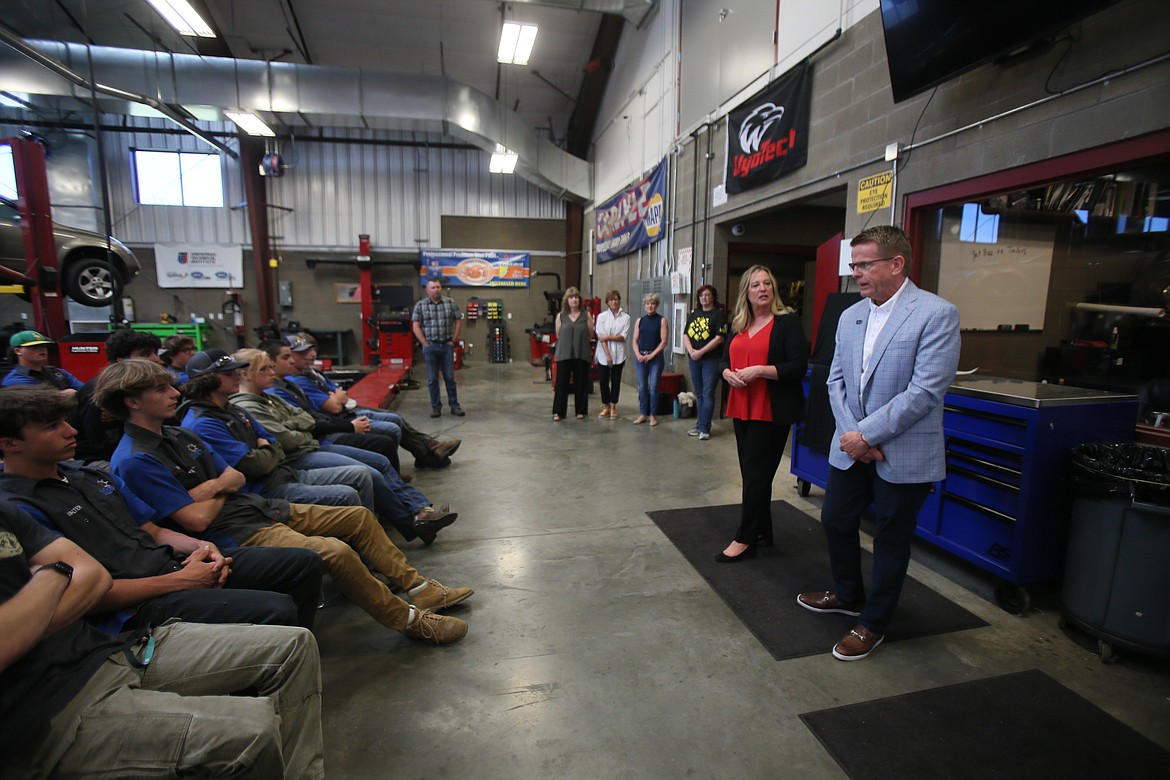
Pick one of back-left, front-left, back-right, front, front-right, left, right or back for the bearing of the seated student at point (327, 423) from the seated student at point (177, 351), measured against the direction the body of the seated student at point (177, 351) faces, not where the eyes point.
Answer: front-right

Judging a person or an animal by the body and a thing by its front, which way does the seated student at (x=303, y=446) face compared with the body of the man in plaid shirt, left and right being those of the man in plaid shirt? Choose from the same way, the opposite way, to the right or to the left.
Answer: to the left

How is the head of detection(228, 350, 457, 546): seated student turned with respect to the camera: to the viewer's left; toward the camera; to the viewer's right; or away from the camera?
to the viewer's right

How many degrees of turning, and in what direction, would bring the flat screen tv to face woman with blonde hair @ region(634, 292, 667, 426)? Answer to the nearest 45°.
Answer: approximately 90° to its right

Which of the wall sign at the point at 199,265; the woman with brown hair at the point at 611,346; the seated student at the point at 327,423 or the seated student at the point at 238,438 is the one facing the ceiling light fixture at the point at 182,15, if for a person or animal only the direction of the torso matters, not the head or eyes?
the wall sign

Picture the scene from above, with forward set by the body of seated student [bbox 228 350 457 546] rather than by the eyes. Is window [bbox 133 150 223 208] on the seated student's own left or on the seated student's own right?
on the seated student's own left

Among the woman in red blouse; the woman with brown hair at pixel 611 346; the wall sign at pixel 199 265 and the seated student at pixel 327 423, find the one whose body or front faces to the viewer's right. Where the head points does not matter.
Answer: the seated student

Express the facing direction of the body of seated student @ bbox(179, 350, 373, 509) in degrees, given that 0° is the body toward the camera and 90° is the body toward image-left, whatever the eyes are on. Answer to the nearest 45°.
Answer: approximately 270°

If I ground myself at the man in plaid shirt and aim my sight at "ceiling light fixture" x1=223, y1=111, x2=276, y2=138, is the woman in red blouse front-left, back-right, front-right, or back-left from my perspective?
back-left

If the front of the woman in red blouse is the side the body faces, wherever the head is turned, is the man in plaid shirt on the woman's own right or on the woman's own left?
on the woman's own right

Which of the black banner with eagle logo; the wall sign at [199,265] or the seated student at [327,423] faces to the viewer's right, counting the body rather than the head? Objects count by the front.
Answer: the seated student

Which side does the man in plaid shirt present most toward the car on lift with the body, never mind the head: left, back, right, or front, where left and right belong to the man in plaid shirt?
right

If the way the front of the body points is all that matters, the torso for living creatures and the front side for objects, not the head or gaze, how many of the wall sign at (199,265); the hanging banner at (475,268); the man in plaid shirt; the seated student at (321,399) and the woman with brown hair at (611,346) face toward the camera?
4

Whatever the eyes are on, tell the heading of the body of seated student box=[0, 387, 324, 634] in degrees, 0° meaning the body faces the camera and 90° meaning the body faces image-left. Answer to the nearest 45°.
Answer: approximately 270°
